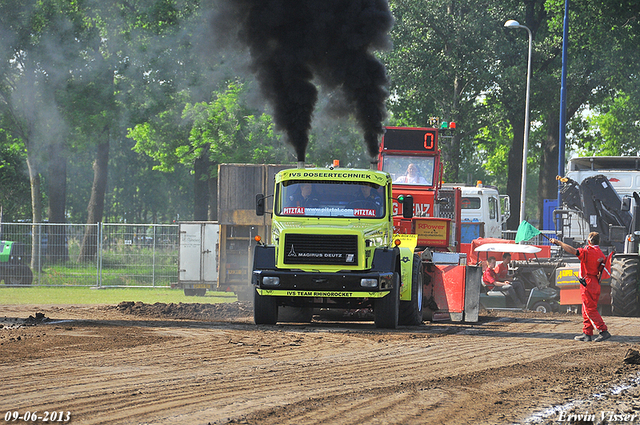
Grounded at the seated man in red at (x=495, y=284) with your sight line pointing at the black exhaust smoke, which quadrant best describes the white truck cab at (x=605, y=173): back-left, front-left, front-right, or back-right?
back-right

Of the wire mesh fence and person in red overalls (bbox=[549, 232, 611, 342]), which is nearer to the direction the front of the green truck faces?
the person in red overalls

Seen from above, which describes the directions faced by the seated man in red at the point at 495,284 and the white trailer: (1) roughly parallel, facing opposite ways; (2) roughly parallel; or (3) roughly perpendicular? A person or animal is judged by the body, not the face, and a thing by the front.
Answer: roughly perpendicular

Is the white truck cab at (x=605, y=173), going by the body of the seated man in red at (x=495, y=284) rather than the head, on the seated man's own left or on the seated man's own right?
on the seated man's own left

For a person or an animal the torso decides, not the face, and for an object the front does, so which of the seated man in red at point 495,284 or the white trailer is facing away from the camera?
the white trailer

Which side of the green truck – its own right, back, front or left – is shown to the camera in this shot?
front

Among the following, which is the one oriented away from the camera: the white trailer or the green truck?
the white trailer
